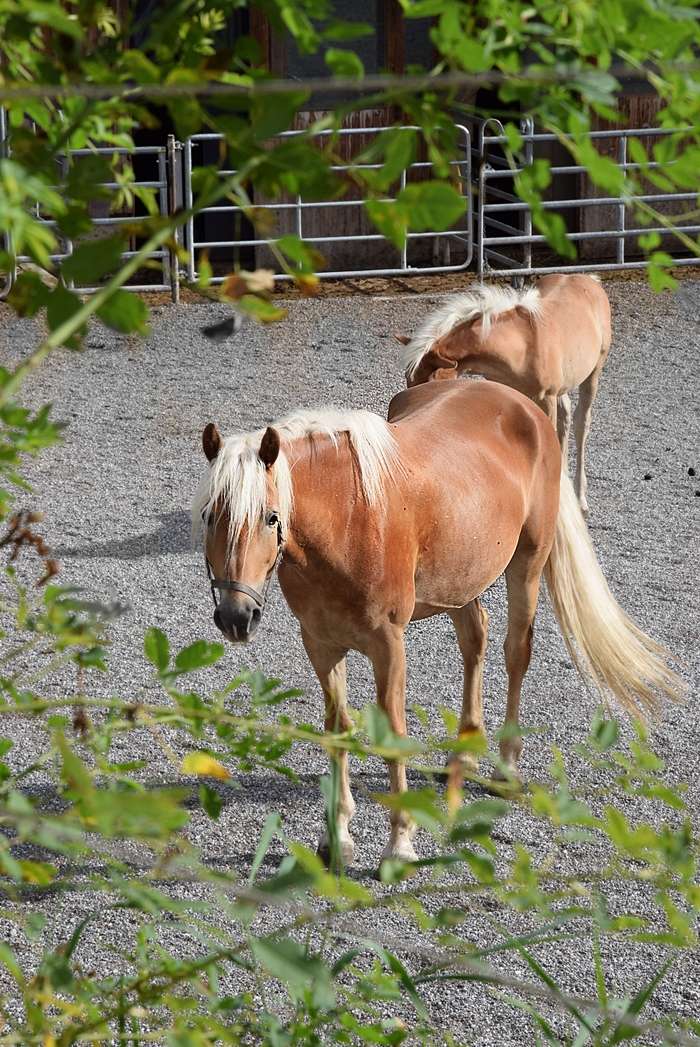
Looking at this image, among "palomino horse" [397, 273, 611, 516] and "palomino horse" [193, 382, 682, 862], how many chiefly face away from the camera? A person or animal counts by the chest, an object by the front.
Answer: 0

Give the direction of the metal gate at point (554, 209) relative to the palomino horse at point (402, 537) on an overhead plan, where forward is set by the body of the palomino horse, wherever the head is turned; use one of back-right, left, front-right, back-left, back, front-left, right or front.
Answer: back-right

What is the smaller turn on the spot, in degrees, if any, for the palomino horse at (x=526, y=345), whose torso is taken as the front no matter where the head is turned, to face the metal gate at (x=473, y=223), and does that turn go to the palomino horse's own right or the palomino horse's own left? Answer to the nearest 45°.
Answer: approximately 135° to the palomino horse's own right

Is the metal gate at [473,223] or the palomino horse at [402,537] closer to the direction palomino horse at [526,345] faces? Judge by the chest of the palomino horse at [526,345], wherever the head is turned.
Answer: the palomino horse

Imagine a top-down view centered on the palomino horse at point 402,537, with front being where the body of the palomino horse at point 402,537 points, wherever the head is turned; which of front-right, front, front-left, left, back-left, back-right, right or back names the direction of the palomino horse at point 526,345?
back-right

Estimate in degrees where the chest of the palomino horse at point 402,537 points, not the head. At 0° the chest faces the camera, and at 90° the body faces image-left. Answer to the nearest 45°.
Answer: approximately 45°

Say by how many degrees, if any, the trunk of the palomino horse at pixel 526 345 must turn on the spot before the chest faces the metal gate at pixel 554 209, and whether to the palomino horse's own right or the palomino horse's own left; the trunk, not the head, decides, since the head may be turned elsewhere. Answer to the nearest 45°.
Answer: approximately 135° to the palomino horse's own right

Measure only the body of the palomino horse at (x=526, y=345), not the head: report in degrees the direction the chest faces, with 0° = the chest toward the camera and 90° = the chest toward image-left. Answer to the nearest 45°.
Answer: approximately 45°

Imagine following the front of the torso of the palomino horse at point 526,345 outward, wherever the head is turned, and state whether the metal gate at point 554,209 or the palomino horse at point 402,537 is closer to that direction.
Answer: the palomino horse
